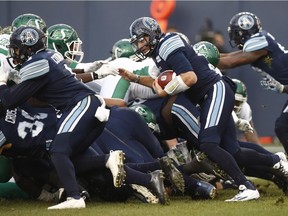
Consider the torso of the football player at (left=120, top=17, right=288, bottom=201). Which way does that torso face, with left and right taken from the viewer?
facing to the left of the viewer

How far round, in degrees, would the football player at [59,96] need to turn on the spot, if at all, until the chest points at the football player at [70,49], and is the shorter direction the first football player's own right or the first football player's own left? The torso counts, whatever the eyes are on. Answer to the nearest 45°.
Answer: approximately 90° to the first football player's own right

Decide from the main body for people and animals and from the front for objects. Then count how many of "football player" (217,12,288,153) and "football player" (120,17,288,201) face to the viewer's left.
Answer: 2

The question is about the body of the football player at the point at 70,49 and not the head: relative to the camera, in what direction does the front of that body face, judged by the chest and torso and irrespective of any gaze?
to the viewer's right

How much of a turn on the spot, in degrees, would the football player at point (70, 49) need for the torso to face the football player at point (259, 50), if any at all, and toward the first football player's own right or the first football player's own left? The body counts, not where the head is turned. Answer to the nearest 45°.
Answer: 0° — they already face them

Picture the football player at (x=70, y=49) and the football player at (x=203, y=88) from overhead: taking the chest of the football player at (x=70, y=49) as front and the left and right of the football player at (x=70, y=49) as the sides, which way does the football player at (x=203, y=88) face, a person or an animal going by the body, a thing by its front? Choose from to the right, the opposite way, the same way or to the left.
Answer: the opposite way

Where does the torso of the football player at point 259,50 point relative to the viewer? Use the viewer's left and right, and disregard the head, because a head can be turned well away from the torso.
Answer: facing to the left of the viewer

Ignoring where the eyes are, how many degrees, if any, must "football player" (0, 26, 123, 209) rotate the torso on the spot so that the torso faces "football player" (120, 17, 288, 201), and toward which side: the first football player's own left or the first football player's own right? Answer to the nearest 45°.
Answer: approximately 180°
